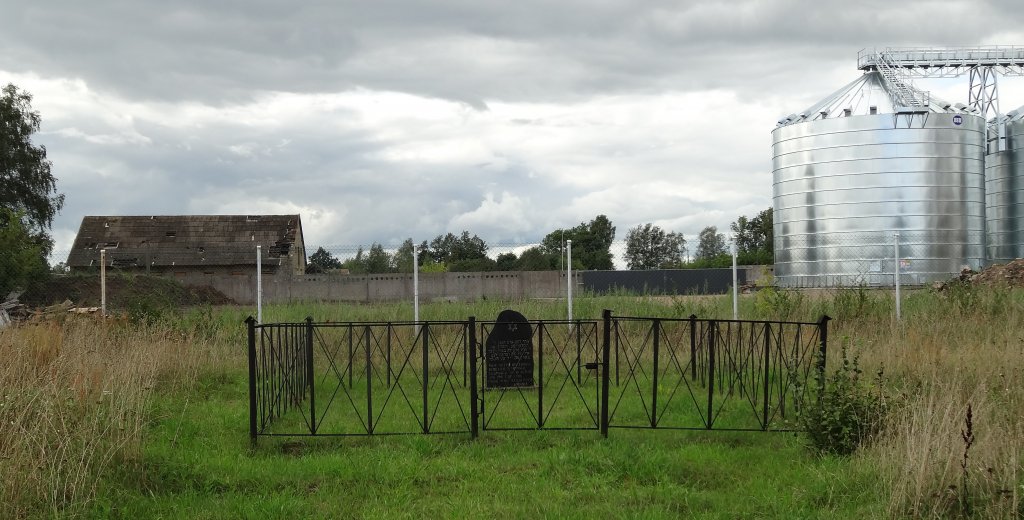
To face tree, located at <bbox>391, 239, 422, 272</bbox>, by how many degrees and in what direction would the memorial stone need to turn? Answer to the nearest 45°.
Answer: approximately 180°

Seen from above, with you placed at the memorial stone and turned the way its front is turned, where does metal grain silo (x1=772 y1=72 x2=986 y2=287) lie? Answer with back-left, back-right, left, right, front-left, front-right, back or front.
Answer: back-left

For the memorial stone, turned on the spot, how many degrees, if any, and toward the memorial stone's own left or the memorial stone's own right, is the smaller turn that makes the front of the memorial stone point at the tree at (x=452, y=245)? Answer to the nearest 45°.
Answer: approximately 180°

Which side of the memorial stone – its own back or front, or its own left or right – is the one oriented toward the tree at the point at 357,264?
back

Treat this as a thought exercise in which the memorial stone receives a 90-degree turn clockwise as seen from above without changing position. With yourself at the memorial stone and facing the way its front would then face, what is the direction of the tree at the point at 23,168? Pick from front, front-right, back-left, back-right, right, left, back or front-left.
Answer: front-right

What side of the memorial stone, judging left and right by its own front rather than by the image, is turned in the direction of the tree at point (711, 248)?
back

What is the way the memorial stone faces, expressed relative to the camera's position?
facing the viewer

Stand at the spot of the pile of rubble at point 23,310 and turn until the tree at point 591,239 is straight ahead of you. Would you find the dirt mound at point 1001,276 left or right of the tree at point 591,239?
right

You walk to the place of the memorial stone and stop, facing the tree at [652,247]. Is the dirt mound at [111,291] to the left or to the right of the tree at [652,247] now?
left
